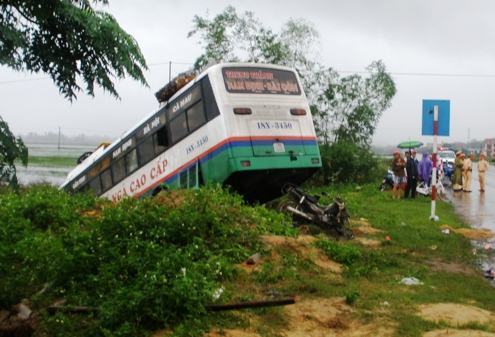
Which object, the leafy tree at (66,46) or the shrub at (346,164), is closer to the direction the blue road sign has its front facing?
the leafy tree

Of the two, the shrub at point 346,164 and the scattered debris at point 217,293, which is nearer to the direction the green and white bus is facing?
the shrub

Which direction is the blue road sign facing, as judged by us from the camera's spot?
facing the viewer

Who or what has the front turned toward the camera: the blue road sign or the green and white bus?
the blue road sign

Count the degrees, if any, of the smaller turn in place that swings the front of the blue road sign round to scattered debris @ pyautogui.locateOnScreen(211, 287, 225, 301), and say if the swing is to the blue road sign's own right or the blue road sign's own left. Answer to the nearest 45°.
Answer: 0° — it already faces it

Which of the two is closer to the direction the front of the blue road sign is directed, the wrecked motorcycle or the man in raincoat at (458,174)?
the wrecked motorcycle

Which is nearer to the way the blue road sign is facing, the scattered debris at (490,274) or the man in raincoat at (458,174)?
the scattered debris

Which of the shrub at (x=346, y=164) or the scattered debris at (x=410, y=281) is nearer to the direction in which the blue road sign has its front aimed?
the scattered debris

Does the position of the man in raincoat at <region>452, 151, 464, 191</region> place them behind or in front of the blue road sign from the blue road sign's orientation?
behind

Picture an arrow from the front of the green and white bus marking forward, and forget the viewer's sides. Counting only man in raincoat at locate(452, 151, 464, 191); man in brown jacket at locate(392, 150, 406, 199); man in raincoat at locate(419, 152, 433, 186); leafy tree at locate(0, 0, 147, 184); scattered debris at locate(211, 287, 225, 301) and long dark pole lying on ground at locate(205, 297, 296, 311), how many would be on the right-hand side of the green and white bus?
3

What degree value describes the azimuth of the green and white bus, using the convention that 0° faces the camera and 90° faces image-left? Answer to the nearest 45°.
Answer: approximately 135°

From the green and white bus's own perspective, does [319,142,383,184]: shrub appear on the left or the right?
on its right

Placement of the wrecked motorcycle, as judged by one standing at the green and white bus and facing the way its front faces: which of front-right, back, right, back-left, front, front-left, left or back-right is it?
back

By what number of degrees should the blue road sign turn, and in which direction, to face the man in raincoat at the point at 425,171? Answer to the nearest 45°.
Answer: approximately 180°
